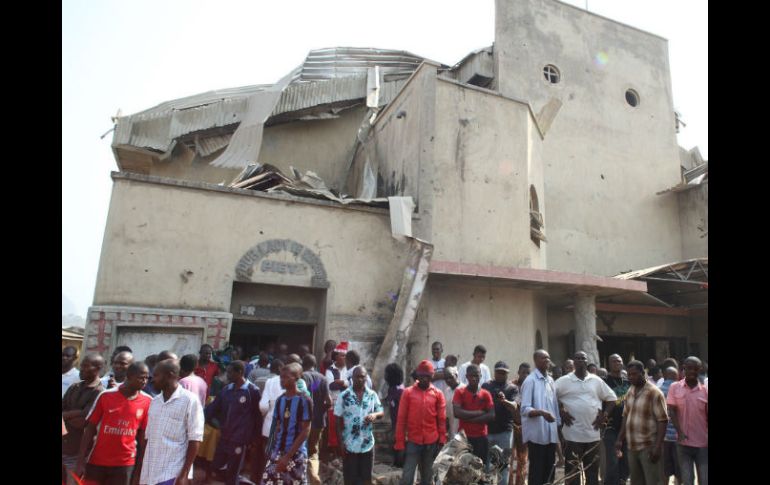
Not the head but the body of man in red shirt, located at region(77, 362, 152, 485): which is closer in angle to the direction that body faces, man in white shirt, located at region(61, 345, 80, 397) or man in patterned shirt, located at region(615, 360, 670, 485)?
the man in patterned shirt

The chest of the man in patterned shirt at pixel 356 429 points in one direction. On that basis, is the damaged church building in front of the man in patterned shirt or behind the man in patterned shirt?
behind

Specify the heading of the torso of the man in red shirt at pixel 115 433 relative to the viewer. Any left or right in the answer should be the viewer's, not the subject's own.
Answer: facing the viewer and to the right of the viewer

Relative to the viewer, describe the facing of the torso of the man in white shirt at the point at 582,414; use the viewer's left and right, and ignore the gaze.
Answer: facing the viewer

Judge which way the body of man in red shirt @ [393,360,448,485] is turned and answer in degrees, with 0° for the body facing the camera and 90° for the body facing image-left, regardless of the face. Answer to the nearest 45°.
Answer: approximately 0°

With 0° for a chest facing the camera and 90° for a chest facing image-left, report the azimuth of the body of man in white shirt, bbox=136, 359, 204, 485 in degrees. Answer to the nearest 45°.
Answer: approximately 45°

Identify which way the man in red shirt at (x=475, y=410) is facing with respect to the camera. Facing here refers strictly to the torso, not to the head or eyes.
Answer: toward the camera

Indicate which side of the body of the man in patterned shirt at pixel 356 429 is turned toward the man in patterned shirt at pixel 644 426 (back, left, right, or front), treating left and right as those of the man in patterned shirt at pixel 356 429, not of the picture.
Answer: left

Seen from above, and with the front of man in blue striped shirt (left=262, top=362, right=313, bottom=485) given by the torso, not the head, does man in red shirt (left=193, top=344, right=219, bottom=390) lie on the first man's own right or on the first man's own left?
on the first man's own right

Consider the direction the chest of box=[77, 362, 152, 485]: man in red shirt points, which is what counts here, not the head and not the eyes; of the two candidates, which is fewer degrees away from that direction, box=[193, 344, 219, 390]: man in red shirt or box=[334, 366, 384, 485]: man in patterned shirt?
the man in patterned shirt

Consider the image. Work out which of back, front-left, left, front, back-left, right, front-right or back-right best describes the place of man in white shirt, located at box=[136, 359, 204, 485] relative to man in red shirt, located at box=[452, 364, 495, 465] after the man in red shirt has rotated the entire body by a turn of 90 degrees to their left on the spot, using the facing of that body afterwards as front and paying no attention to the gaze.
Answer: back-right
